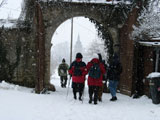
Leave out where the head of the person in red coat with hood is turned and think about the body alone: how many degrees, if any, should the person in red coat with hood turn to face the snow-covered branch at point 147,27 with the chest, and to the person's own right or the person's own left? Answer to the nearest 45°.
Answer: approximately 45° to the person's own right

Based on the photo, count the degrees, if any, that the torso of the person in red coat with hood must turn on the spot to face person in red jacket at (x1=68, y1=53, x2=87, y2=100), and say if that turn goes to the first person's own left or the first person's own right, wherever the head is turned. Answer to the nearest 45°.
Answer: approximately 45° to the first person's own left

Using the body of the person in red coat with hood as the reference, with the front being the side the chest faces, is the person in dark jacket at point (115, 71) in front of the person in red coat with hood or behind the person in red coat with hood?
in front

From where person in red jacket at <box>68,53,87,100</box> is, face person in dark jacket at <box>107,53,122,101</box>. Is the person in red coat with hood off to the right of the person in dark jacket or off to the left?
right

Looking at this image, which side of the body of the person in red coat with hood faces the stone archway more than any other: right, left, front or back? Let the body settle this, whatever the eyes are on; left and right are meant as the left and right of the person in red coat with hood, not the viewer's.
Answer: front

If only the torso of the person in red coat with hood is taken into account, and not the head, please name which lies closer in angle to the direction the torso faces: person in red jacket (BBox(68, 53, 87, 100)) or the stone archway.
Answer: the stone archway

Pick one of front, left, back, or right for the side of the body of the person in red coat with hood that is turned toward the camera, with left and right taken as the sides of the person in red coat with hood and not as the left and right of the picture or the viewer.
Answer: back
